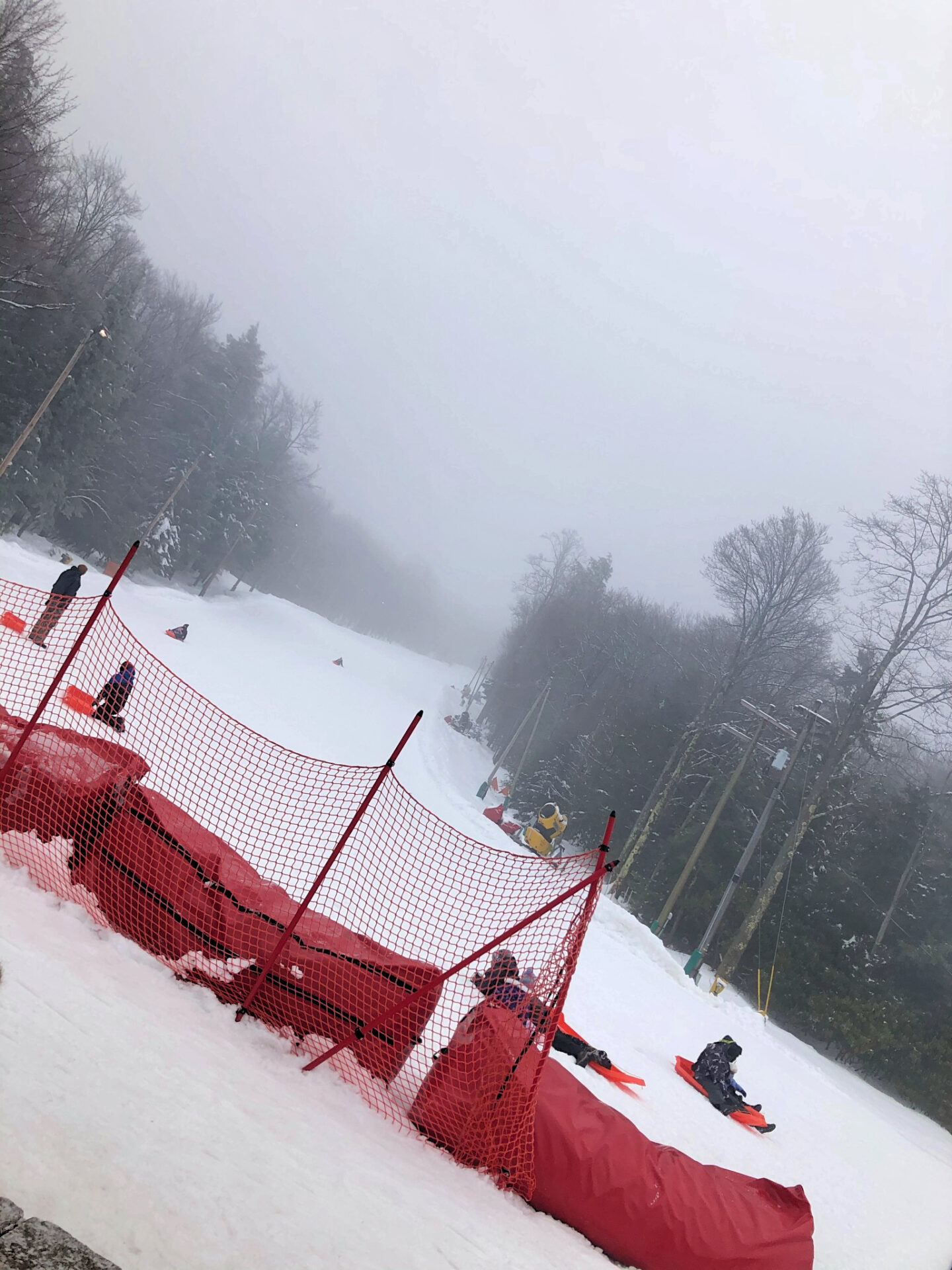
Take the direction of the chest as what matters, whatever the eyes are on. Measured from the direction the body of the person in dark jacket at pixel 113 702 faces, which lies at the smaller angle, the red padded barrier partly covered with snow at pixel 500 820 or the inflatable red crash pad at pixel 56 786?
the red padded barrier partly covered with snow

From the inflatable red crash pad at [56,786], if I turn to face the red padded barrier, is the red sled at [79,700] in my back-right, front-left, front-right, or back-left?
back-left
